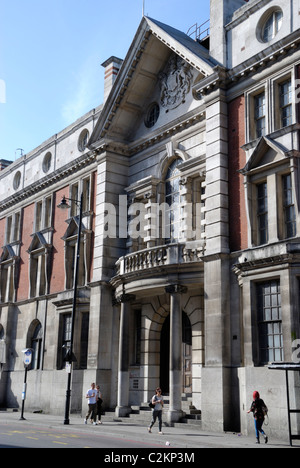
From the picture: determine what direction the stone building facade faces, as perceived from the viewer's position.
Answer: facing the viewer and to the left of the viewer
